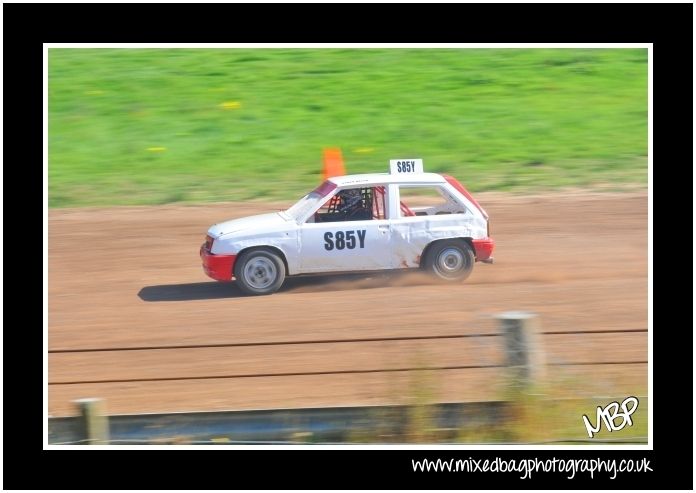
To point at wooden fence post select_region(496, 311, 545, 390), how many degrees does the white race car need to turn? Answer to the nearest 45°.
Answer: approximately 90° to its left

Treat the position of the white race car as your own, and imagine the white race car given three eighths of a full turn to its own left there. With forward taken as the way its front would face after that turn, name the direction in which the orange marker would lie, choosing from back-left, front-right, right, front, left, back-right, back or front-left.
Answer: back-left

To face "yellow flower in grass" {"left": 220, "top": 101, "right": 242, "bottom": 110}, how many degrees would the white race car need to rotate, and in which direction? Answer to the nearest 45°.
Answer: approximately 90° to its right

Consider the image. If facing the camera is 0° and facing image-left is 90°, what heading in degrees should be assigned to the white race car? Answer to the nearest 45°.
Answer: approximately 90°

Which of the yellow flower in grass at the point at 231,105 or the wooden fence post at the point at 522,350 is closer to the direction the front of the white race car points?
the yellow flower in grass

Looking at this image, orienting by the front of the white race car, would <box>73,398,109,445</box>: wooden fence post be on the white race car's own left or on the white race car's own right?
on the white race car's own left
